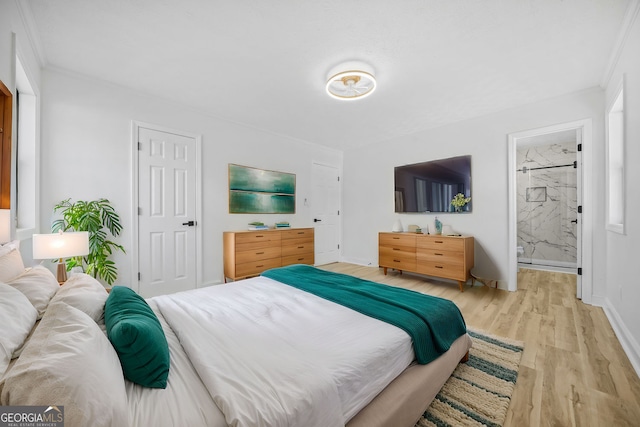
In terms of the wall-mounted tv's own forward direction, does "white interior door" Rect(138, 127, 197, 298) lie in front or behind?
in front

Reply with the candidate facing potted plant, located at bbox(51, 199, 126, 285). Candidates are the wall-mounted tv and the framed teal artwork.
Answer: the wall-mounted tv

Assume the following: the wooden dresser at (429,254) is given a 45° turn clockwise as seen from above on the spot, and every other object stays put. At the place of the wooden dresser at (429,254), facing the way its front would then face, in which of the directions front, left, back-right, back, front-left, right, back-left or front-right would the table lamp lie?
front-left

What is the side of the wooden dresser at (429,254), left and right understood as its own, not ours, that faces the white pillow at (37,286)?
front

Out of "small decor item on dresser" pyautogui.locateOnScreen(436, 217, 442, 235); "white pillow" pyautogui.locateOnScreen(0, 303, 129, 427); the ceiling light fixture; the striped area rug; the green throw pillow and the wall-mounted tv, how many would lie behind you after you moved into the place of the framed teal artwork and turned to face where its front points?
0

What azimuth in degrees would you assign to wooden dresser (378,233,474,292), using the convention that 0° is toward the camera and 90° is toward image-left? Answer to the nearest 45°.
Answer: approximately 45°

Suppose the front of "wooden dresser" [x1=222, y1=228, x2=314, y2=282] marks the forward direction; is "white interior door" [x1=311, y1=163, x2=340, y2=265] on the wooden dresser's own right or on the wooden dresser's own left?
on the wooden dresser's own left

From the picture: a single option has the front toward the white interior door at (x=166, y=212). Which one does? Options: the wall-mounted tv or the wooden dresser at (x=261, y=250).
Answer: the wall-mounted tv

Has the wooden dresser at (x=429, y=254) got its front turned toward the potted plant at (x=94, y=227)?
yes

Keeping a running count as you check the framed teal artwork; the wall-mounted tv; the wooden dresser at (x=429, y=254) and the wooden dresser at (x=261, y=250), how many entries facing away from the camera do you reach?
0

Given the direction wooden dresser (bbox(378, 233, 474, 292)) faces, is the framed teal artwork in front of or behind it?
in front

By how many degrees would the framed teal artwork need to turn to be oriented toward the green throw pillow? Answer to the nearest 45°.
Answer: approximately 45° to its right

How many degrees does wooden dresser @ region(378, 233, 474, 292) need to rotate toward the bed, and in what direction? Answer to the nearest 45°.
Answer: approximately 45° to its left

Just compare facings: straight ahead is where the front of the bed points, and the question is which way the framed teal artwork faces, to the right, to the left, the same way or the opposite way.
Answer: to the right

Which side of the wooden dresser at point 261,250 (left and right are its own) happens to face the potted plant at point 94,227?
right

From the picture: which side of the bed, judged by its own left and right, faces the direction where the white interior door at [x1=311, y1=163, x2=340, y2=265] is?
front

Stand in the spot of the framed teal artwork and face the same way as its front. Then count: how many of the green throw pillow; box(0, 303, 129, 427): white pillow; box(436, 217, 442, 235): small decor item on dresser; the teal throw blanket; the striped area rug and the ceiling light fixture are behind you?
0

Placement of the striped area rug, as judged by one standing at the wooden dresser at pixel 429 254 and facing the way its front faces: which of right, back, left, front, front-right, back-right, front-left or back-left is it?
front-left

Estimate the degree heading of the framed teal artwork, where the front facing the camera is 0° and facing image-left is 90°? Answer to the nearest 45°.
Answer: approximately 315°

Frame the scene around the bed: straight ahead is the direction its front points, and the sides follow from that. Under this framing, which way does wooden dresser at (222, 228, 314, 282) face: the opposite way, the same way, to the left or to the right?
to the right
